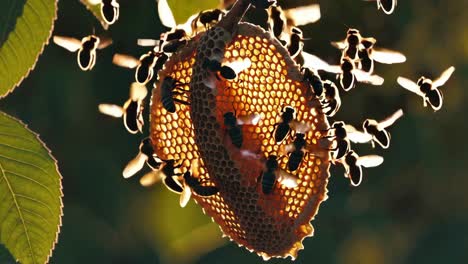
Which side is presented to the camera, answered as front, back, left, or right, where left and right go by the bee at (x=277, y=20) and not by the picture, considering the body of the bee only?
back

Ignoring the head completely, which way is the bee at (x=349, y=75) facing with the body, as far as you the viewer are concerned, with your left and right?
facing away from the viewer

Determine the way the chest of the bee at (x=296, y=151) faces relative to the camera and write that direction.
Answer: away from the camera

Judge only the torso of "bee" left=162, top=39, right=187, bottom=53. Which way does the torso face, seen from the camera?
to the viewer's right

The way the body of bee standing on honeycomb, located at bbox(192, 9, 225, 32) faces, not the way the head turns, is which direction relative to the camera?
to the viewer's right

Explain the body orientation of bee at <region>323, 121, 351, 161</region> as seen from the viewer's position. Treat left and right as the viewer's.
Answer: facing to the left of the viewer

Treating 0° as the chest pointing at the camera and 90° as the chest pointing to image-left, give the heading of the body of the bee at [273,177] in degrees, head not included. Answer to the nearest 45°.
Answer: approximately 180°
